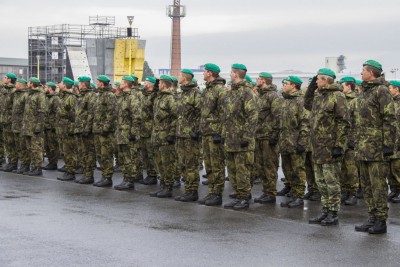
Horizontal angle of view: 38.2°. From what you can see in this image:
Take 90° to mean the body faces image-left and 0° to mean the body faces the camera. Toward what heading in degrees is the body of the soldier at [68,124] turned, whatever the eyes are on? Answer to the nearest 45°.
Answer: approximately 90°

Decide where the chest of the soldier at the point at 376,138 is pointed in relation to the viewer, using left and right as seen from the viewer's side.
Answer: facing the viewer and to the left of the viewer

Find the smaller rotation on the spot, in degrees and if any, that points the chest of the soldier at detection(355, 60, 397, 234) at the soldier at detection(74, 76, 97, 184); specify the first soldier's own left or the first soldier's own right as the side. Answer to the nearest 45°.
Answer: approximately 90° to the first soldier's own right

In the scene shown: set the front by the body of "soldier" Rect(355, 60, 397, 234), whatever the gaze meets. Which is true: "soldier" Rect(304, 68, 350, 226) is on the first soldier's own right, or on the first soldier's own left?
on the first soldier's own right

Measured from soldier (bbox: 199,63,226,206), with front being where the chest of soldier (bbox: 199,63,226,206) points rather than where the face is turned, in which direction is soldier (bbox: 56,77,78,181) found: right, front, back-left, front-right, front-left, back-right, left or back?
front-right

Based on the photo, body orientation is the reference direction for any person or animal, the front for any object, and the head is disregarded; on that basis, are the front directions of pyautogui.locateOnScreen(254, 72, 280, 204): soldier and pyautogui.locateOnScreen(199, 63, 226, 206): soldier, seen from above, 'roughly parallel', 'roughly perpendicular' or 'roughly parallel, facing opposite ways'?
roughly parallel

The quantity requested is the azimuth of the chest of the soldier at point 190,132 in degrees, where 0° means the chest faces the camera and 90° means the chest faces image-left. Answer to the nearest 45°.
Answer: approximately 90°

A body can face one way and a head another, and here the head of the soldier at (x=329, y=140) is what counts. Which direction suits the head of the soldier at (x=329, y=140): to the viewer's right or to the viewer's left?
to the viewer's left

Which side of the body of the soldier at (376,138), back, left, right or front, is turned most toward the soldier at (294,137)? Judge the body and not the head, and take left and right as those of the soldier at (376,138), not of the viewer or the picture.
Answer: right

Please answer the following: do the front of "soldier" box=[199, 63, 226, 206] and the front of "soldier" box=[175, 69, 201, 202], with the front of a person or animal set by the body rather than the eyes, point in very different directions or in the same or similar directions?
same or similar directions

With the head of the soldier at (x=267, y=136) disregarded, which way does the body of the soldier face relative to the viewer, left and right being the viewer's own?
facing to the left of the viewer

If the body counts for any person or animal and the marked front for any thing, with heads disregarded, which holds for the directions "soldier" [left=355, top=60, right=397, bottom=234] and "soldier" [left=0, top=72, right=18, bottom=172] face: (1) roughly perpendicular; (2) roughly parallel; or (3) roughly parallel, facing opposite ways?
roughly parallel

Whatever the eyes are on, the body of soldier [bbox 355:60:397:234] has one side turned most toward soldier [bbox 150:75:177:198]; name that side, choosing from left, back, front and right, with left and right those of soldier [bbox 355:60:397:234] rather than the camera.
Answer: right

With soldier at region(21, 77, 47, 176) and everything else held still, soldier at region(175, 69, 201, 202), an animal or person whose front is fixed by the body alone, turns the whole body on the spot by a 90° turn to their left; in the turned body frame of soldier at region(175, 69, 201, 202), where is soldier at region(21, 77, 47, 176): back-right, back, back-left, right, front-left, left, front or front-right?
back-right
